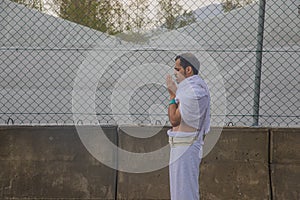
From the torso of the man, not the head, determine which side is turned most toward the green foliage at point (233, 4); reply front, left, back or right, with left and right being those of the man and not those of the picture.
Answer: right

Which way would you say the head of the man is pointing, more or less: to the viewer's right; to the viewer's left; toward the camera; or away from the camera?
to the viewer's left

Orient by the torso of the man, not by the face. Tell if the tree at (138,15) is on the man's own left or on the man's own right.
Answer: on the man's own right

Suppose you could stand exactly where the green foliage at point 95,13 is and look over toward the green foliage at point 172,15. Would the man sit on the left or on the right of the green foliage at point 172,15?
right

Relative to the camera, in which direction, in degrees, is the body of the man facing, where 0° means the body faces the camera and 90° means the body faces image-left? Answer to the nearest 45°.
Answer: approximately 90°

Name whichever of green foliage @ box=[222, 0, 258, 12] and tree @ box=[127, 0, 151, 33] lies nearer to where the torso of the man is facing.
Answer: the tree

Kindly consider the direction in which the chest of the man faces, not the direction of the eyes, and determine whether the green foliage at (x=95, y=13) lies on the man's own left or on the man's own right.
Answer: on the man's own right
